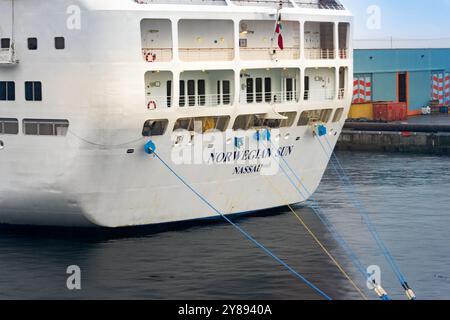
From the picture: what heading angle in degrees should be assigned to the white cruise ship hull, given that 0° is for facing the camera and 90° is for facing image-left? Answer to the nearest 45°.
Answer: approximately 135°

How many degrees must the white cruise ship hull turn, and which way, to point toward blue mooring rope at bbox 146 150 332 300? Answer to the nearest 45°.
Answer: approximately 135° to its right
